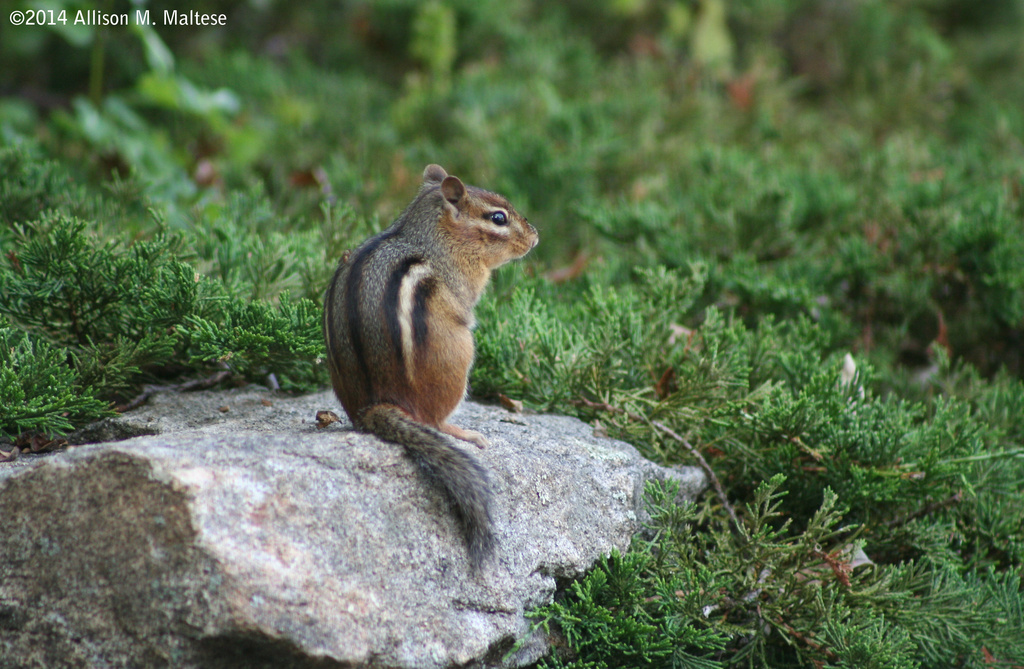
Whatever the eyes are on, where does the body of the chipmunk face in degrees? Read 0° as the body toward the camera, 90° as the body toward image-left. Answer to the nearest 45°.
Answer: approximately 225°
